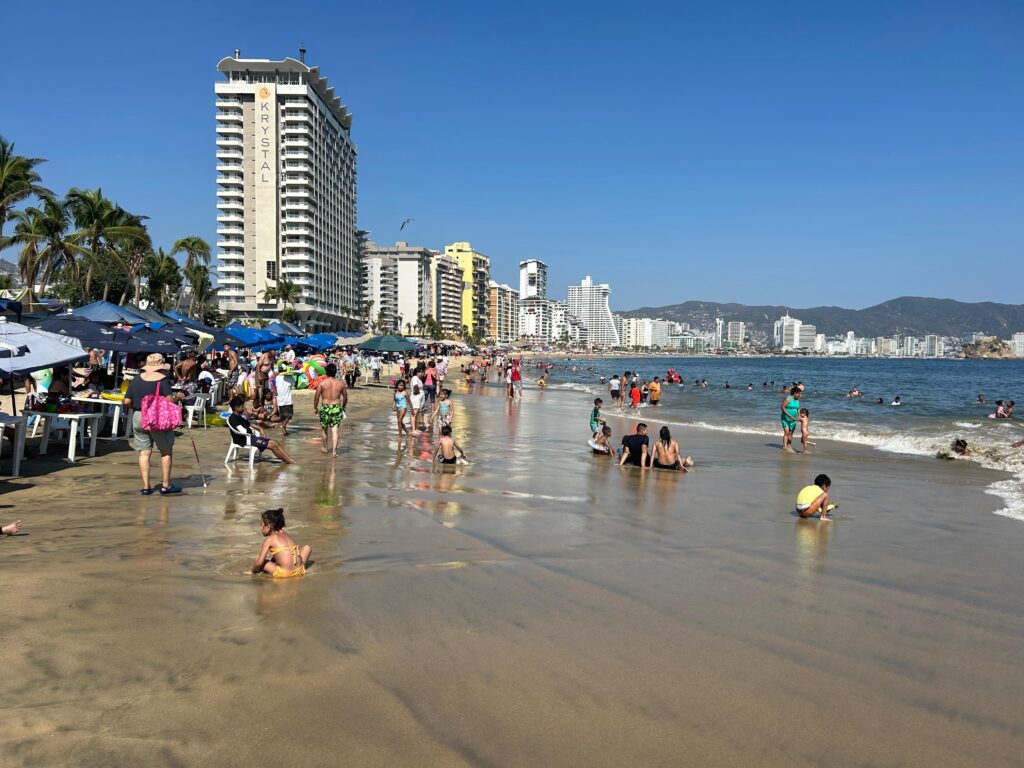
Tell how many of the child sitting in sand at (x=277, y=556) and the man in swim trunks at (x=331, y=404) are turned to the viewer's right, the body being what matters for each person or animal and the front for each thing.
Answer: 0

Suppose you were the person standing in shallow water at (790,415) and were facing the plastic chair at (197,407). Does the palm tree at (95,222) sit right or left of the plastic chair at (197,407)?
right

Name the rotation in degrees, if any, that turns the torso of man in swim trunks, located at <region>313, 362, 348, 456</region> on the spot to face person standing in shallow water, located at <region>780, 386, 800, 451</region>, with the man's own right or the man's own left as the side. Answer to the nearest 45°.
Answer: approximately 90° to the man's own right

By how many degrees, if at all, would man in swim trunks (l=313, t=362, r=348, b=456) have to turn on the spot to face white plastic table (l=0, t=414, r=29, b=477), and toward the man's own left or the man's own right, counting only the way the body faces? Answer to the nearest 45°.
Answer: approximately 135° to the man's own left

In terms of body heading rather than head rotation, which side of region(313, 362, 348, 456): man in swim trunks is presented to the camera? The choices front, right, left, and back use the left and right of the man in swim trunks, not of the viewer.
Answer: back

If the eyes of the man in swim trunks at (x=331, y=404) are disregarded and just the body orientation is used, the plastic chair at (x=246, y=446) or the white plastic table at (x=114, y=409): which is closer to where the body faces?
the white plastic table

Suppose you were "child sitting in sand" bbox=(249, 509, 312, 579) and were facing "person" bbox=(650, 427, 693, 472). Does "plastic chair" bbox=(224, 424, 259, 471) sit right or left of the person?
left

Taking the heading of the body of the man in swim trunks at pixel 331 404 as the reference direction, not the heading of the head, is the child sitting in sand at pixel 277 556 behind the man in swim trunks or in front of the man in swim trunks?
behind

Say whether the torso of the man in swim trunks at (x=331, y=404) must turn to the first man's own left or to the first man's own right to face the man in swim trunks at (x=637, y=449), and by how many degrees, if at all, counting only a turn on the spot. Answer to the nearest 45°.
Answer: approximately 90° to the first man's own right

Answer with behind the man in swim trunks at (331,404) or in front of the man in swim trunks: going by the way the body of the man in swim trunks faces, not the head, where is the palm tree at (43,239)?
in front

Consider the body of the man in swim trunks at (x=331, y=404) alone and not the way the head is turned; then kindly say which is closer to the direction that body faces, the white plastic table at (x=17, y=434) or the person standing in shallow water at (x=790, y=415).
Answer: the person standing in shallow water

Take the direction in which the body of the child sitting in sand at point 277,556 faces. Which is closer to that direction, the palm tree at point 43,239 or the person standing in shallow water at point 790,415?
the palm tree
